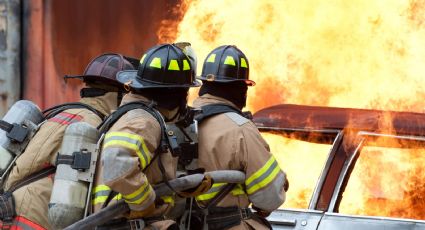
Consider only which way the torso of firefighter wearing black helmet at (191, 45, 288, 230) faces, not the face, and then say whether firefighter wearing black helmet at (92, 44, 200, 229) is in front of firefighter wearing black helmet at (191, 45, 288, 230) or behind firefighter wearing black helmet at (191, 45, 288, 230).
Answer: behind

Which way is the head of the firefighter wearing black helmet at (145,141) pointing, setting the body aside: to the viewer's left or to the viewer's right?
to the viewer's right

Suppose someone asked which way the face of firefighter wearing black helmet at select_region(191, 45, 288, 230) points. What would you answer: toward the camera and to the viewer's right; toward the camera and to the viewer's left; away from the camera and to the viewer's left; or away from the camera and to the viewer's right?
away from the camera and to the viewer's right

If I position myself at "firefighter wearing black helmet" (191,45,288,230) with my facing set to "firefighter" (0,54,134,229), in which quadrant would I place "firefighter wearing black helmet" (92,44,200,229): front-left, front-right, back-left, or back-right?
front-left

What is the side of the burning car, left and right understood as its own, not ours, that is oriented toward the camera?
left

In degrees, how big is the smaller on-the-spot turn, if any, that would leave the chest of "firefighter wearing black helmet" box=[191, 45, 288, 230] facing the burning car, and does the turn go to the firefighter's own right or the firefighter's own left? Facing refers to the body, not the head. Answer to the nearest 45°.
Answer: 0° — they already face it

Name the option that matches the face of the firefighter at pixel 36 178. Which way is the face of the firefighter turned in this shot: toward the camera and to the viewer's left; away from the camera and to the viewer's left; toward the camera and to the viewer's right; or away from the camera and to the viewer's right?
away from the camera and to the viewer's right

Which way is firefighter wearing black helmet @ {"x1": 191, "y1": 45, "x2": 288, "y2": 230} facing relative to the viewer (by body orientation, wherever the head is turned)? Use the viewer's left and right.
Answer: facing away from the viewer and to the right of the viewer

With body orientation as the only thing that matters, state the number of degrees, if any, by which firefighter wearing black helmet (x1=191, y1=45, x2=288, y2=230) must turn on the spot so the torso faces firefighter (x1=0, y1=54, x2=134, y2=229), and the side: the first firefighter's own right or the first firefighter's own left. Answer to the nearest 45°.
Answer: approximately 135° to the first firefighter's own left

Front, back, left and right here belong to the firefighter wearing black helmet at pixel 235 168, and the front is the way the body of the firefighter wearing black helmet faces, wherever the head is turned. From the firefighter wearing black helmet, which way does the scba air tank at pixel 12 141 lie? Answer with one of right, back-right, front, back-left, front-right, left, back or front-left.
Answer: back-left
